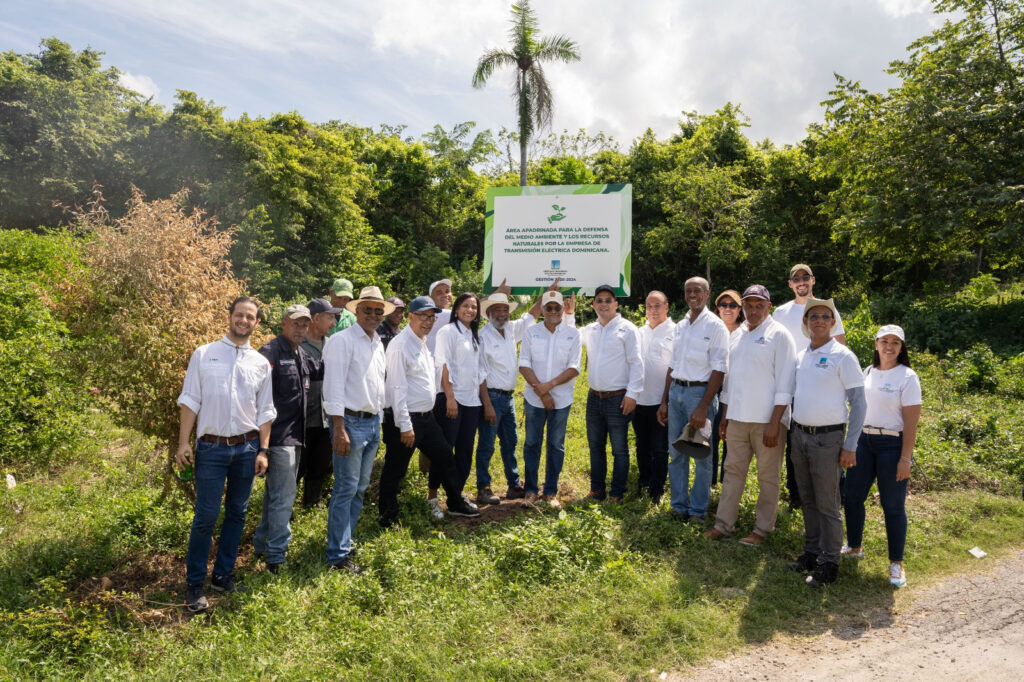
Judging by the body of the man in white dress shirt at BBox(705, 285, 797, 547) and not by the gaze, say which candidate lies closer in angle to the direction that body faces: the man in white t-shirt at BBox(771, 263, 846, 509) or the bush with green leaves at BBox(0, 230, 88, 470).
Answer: the bush with green leaves

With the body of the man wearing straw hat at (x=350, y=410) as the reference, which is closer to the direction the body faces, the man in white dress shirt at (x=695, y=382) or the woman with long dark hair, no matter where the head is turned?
the man in white dress shirt

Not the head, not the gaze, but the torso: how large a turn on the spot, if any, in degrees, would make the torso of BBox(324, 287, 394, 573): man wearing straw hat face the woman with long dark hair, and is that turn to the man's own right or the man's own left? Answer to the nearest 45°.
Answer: approximately 90° to the man's own left

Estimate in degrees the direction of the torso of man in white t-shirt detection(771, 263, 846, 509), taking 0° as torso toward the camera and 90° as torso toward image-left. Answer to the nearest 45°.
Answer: approximately 0°

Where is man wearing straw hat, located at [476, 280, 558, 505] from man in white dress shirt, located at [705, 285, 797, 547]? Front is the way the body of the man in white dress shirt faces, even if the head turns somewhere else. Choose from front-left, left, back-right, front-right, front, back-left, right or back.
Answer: front-right

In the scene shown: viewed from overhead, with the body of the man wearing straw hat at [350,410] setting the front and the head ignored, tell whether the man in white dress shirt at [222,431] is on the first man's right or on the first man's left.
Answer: on the first man's right

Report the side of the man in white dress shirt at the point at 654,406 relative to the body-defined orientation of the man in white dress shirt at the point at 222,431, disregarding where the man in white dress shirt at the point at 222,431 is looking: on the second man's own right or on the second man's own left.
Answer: on the second man's own left

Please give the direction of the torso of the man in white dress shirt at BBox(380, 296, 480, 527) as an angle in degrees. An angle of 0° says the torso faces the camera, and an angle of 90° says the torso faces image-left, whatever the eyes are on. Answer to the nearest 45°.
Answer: approximately 315°
